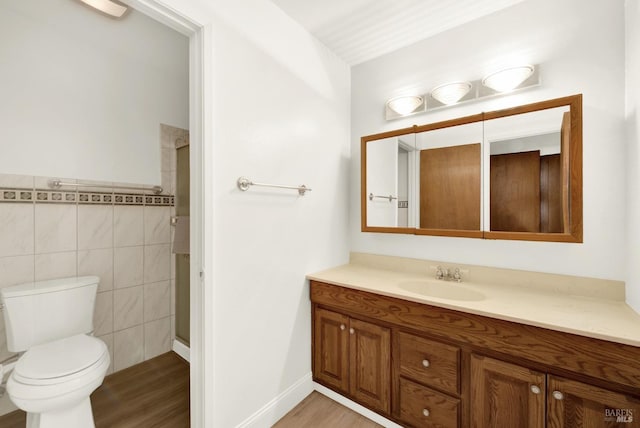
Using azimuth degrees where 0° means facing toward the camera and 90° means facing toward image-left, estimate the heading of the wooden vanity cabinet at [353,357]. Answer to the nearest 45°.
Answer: approximately 45°

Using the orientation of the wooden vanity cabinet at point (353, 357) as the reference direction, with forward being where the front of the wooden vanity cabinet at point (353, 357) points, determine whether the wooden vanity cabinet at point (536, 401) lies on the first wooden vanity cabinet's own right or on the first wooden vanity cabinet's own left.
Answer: on the first wooden vanity cabinet's own left

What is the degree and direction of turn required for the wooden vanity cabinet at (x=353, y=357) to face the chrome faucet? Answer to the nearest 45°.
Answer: approximately 135° to its left
